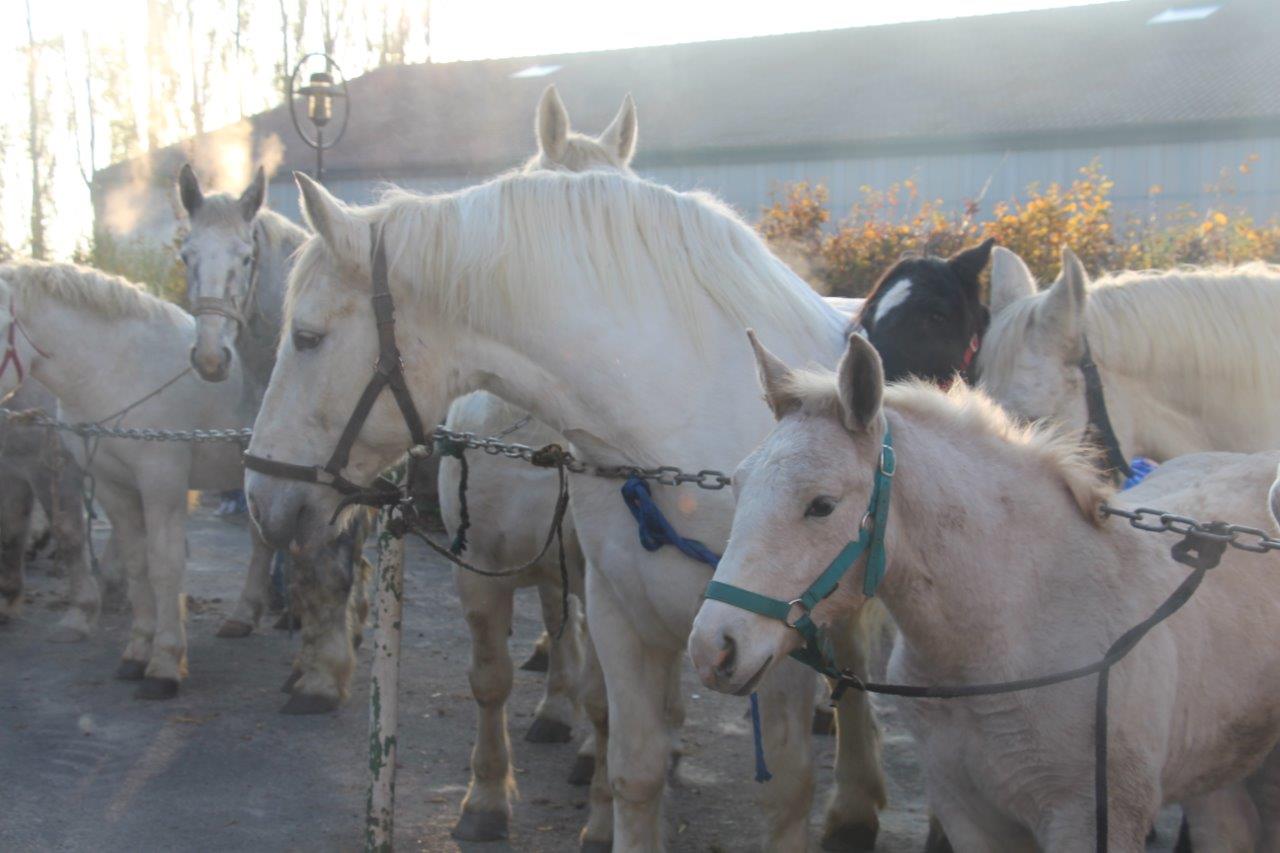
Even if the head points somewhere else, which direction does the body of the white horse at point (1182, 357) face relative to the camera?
to the viewer's left

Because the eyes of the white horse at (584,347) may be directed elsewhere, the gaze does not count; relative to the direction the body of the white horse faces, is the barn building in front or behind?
behind

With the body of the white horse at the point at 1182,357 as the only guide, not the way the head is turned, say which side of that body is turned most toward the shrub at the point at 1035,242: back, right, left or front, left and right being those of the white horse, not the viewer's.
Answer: right

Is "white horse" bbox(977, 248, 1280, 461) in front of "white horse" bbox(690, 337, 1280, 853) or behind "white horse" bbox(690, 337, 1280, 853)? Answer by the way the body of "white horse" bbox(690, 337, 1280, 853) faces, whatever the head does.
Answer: behind

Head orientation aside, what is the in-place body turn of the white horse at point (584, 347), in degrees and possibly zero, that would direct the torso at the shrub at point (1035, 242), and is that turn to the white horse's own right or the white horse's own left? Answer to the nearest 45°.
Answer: approximately 180°

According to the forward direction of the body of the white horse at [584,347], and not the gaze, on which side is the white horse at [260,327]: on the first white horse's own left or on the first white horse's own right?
on the first white horse's own right

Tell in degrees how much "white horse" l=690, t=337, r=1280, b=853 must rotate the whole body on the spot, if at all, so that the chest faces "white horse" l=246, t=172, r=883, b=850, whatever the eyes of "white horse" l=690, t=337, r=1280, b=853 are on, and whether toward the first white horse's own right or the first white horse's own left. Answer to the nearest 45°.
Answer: approximately 90° to the first white horse's own right

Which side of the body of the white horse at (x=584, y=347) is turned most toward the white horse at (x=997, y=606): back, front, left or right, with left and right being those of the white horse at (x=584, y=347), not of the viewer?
left

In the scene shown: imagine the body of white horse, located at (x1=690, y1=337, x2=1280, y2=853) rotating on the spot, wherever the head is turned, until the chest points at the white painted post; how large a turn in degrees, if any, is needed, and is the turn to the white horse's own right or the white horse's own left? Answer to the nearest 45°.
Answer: approximately 90° to the white horse's own right

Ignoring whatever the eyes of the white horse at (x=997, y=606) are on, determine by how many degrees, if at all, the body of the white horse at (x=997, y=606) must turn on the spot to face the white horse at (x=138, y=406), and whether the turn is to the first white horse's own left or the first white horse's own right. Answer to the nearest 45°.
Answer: approximately 90° to the first white horse's own right
